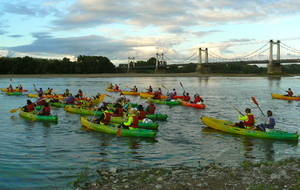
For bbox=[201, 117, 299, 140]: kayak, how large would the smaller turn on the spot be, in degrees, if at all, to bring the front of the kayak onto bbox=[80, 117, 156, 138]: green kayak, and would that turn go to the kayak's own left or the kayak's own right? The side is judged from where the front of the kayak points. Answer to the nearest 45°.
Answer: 0° — it already faces it

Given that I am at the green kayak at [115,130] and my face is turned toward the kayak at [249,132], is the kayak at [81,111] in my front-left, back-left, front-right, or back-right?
back-left

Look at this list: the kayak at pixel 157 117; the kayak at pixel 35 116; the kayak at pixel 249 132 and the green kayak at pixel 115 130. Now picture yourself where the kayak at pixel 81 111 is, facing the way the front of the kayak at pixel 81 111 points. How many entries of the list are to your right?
0

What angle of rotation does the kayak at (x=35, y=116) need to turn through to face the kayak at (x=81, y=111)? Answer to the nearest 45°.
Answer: approximately 135° to its right

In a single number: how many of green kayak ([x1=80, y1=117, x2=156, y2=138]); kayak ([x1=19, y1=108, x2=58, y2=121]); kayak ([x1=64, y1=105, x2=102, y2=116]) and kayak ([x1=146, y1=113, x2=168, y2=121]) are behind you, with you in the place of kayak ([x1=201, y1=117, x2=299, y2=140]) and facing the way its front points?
0

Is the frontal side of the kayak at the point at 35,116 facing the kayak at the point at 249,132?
no

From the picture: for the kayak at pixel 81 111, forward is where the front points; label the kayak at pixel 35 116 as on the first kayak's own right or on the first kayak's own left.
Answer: on the first kayak's own left

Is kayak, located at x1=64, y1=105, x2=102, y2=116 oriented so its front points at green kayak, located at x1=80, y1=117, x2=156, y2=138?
no

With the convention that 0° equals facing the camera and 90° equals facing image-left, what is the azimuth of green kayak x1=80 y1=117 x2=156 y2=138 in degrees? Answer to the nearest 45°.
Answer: approximately 90°

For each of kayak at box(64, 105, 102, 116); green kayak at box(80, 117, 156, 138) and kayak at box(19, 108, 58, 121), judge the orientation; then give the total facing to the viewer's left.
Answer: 3

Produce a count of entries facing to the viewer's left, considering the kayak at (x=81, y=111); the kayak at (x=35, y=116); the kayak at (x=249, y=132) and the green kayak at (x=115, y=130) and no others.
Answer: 4

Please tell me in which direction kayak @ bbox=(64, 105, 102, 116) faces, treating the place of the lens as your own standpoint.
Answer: facing to the left of the viewer

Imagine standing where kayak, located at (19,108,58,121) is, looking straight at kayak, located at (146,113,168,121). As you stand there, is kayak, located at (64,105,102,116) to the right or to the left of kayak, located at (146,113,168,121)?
left

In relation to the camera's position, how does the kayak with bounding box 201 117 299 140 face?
facing to the left of the viewer

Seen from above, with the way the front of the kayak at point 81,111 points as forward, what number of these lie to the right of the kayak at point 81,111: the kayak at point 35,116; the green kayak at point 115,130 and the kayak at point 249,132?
0

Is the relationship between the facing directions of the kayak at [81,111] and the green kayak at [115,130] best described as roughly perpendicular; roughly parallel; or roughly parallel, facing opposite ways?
roughly parallel

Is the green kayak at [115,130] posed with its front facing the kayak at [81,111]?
no

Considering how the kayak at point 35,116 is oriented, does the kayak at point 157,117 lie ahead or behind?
behind

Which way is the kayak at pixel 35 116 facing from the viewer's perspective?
to the viewer's left
